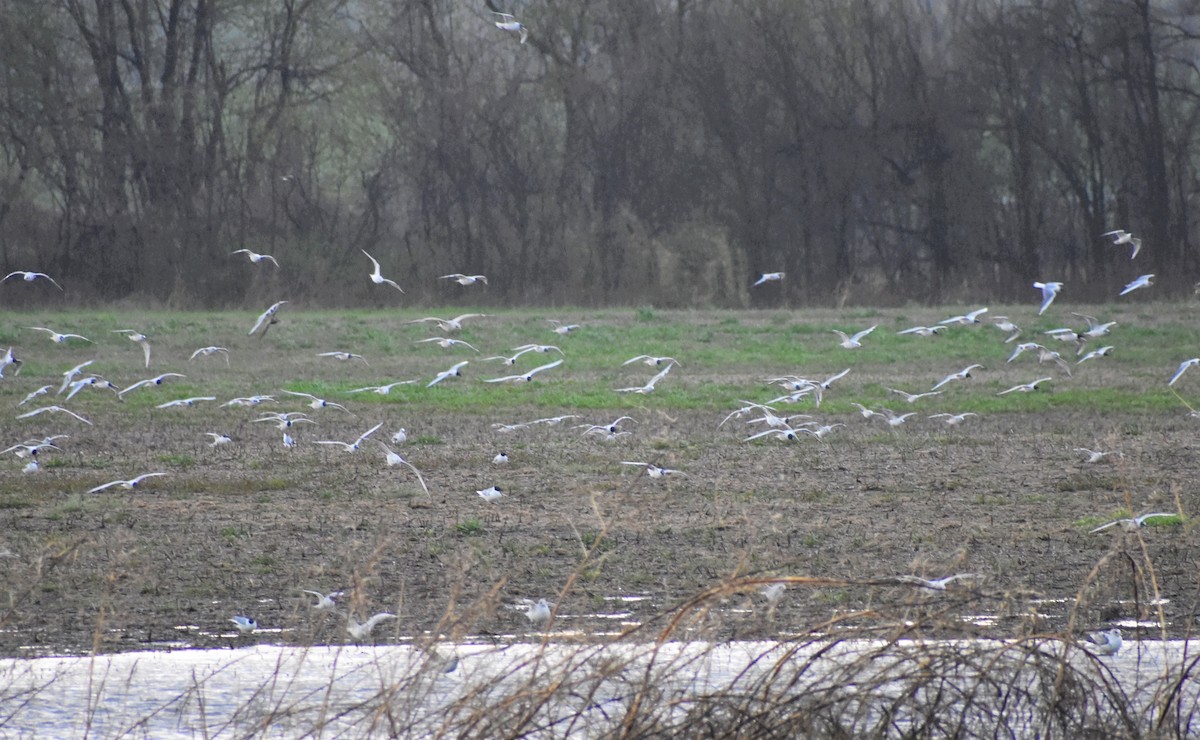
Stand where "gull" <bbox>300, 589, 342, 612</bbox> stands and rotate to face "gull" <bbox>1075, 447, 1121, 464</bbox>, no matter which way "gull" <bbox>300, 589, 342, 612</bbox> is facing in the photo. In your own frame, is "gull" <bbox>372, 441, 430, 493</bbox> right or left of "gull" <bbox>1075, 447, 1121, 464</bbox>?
left

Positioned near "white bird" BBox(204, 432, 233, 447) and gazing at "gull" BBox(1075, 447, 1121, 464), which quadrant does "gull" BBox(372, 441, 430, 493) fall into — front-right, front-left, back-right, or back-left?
front-right

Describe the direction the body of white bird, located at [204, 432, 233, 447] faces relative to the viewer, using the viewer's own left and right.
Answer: facing to the right of the viewer

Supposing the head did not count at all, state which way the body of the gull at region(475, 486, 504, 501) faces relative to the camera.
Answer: to the viewer's right

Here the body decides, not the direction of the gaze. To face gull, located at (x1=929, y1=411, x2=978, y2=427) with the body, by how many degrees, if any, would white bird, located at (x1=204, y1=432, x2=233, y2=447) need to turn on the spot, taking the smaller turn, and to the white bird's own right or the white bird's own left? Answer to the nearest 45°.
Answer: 0° — it already faces it

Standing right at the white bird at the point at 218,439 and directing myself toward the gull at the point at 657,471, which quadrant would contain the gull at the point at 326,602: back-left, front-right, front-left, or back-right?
front-right
